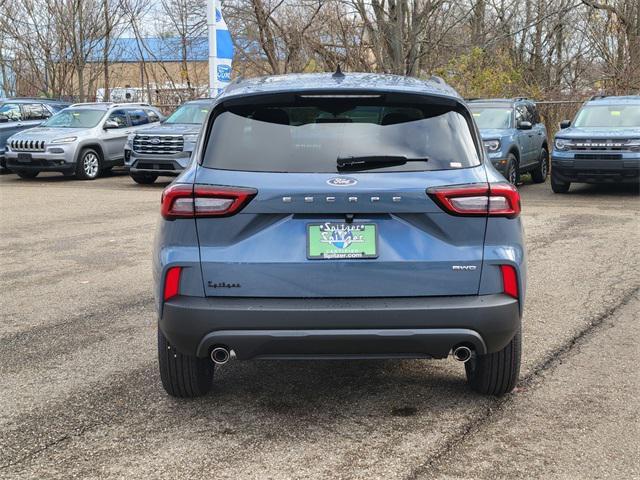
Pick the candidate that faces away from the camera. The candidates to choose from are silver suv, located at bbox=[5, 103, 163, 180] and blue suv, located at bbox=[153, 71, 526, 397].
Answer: the blue suv

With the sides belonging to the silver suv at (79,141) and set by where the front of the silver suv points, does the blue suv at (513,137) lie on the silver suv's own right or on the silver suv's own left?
on the silver suv's own left

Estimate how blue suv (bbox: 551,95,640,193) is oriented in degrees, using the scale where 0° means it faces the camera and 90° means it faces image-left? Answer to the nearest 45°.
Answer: approximately 0°

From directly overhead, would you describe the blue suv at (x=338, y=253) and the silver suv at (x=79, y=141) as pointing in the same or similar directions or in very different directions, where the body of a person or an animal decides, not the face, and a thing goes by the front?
very different directions

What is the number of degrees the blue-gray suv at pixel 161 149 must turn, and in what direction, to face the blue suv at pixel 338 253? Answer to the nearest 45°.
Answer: approximately 45° to its left

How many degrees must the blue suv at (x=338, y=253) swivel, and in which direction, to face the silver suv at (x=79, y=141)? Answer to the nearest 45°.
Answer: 0° — it already faces it

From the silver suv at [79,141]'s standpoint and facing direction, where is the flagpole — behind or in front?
behind

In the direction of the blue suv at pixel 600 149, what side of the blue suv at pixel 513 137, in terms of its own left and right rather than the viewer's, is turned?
left

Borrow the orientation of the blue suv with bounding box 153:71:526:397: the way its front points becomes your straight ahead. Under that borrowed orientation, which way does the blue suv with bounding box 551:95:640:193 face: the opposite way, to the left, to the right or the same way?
the opposite way

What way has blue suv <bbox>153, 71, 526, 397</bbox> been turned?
away from the camera

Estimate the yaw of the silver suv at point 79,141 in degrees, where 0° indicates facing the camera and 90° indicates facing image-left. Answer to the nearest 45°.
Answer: approximately 45°
